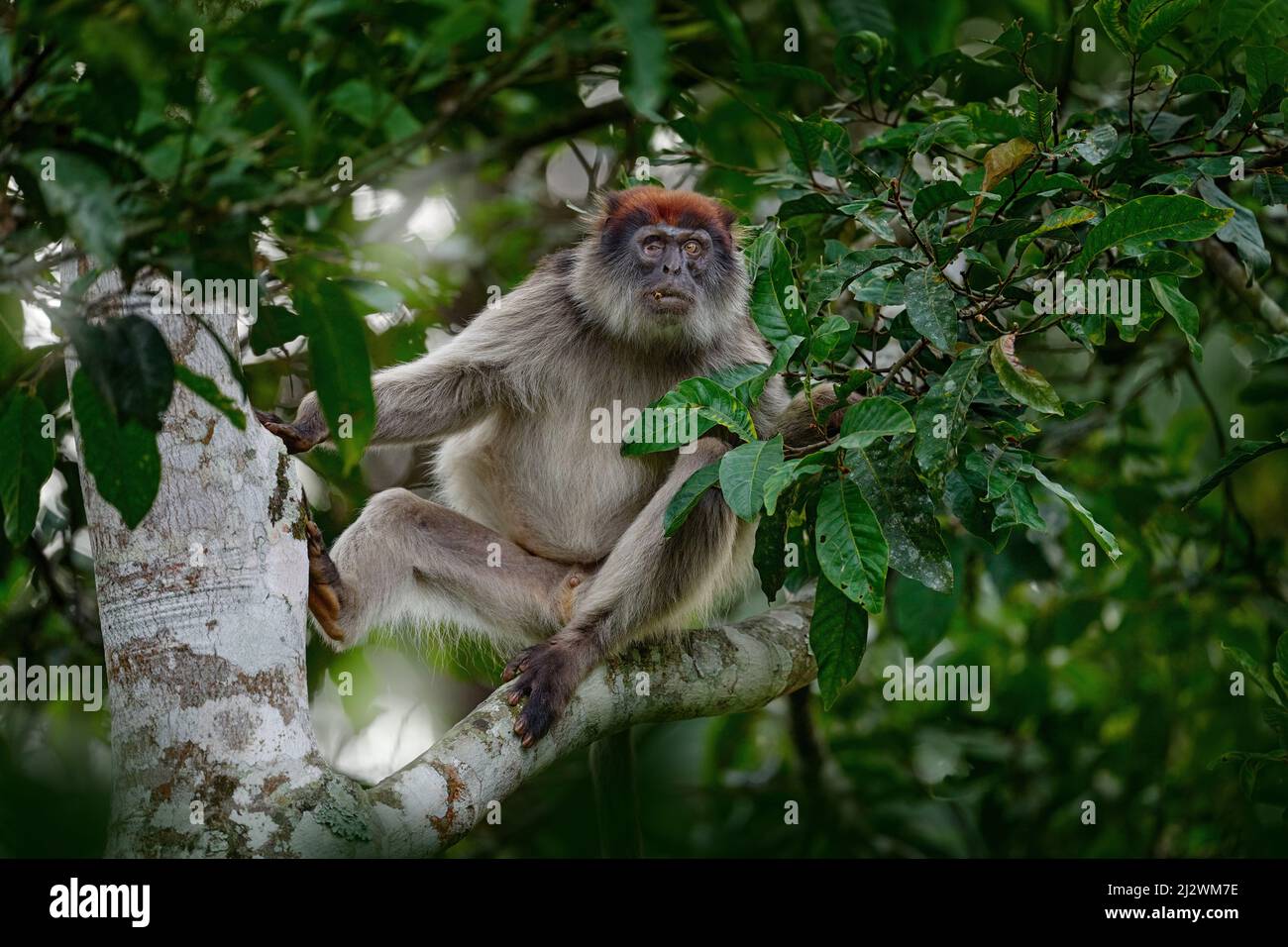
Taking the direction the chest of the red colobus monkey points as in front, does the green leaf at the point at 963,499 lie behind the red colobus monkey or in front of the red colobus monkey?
in front

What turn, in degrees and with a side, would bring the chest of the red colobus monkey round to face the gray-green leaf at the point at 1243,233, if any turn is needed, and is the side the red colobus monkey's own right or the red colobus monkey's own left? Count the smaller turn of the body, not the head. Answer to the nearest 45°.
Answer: approximately 45° to the red colobus monkey's own left

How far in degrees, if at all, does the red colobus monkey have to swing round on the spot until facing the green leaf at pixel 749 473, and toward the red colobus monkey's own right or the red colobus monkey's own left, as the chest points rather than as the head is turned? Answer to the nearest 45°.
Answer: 0° — it already faces it

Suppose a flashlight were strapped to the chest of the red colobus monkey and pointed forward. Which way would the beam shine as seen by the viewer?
toward the camera
